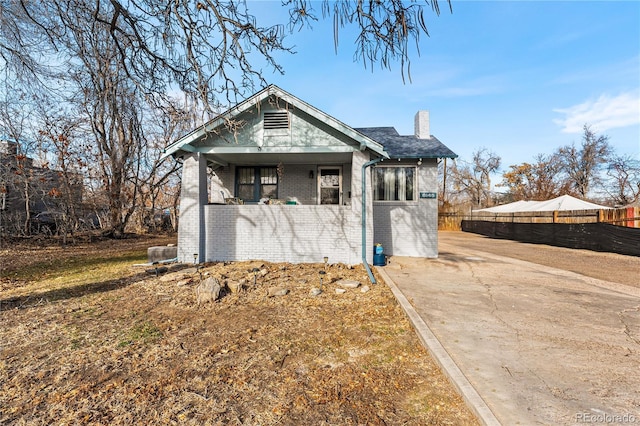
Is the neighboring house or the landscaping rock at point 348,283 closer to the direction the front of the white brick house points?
the landscaping rock

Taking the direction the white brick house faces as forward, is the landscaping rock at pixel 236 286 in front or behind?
in front

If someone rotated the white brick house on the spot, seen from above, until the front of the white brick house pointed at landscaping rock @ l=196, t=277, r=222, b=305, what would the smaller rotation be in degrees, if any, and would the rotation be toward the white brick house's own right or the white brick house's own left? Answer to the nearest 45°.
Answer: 0° — it already faces it

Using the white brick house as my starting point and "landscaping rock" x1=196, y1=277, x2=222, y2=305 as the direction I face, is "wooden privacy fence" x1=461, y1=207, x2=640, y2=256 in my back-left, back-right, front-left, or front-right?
back-left

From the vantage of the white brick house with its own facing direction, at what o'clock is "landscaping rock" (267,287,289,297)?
The landscaping rock is roughly at 12 o'clock from the white brick house.

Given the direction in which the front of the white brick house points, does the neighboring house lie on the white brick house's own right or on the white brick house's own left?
on the white brick house's own right

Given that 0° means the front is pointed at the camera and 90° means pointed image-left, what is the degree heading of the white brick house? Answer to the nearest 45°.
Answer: approximately 0°

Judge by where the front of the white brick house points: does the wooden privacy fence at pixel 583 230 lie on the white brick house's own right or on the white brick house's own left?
on the white brick house's own left

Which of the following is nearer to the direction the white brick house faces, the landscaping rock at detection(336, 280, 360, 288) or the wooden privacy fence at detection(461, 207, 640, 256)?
the landscaping rock

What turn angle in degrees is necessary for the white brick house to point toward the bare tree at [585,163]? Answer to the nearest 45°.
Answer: approximately 135° to its left

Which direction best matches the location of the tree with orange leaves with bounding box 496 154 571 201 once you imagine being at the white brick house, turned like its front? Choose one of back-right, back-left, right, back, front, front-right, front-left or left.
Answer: back-left

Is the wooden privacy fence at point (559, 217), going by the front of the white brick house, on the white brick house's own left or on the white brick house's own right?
on the white brick house's own left

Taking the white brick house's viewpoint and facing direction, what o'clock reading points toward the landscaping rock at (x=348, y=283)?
The landscaping rock is roughly at 11 o'clock from the white brick house.
